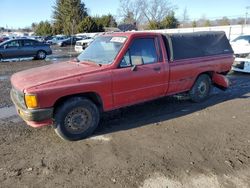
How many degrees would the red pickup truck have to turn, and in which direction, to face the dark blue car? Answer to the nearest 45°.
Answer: approximately 90° to its right

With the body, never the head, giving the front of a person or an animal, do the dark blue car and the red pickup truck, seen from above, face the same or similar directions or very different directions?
same or similar directions

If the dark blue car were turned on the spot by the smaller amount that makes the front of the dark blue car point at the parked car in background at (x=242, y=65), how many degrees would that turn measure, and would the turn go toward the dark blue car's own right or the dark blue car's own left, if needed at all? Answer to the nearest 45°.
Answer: approximately 135° to the dark blue car's own left

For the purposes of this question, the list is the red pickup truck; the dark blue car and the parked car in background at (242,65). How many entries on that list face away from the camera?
0

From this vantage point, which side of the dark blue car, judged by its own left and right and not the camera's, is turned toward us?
left

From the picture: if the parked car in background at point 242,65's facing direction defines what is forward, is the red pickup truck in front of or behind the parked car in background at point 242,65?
in front

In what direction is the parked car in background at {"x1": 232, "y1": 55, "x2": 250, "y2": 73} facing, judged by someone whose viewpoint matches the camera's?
facing the viewer and to the left of the viewer

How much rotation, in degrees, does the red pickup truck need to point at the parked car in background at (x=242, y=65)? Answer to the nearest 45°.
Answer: approximately 180°

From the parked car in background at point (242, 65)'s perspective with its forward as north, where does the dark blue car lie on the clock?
The dark blue car is roughly at 2 o'clock from the parked car in background.

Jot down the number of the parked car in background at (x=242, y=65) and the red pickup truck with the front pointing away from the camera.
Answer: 0

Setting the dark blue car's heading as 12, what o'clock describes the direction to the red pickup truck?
The red pickup truck is roughly at 9 o'clock from the dark blue car.
